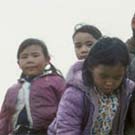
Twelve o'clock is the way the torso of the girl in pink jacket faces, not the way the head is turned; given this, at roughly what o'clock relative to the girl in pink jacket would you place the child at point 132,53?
The child is roughly at 8 o'clock from the girl in pink jacket.

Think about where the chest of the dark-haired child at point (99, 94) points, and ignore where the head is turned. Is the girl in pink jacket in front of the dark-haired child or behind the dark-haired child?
behind

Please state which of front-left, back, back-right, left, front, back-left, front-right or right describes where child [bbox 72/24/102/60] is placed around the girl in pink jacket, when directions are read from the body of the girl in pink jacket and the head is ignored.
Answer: back-left

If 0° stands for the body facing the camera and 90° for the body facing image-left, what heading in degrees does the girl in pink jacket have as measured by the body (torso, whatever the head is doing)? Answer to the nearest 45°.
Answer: approximately 45°

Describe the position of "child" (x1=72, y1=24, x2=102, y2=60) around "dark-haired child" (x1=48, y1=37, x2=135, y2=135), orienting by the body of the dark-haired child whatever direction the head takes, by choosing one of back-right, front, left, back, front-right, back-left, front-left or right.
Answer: back-left
